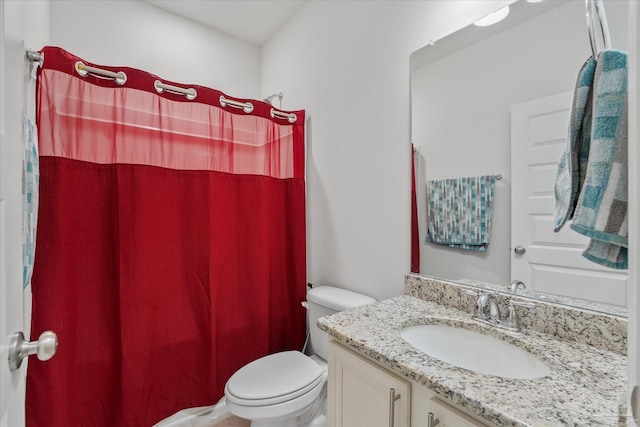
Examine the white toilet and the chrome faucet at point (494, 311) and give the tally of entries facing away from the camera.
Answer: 0

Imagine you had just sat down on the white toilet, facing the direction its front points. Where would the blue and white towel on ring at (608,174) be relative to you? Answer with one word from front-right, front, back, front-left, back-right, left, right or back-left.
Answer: left

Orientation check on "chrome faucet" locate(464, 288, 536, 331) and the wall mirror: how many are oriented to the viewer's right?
0

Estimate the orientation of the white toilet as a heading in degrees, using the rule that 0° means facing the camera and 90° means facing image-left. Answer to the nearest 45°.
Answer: approximately 45°

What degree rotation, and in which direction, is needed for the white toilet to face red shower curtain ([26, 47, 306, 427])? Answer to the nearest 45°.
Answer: approximately 45° to its right

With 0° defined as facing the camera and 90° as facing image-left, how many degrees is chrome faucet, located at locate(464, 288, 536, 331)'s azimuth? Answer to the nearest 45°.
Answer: approximately 45°

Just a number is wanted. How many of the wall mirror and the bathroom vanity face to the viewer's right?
0

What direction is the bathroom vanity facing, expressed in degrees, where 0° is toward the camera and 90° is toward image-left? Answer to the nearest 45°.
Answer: approximately 45°

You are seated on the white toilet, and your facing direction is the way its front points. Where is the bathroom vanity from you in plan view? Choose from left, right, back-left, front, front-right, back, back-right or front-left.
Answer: left
